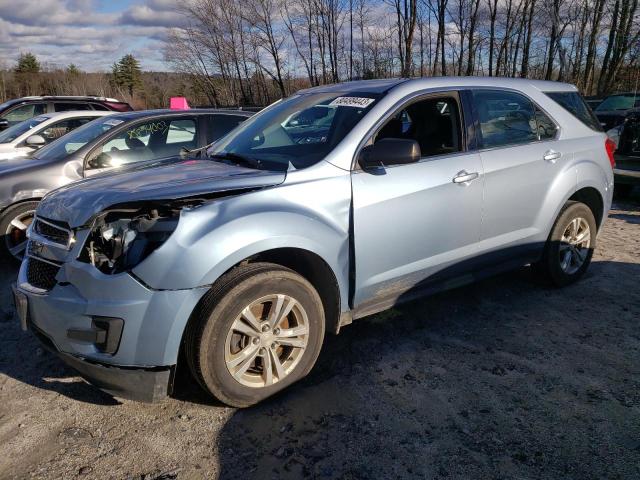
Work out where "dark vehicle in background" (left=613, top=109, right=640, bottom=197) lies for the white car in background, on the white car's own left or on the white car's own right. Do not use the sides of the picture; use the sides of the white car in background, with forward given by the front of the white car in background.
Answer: on the white car's own left

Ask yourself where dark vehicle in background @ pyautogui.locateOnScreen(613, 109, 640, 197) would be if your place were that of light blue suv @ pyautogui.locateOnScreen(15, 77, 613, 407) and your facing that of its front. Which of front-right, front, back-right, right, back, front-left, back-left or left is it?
back

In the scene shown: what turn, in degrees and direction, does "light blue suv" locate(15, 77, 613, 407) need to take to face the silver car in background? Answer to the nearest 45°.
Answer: approximately 90° to its right

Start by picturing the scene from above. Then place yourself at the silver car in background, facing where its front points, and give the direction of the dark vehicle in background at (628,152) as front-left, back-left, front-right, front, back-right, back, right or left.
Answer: back-left

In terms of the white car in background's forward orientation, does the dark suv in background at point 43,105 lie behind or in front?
behind

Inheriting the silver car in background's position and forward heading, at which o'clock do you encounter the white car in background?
The white car in background is roughly at 4 o'clock from the silver car in background.

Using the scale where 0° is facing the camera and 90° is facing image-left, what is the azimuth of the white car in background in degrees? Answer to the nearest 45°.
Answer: approximately 45°

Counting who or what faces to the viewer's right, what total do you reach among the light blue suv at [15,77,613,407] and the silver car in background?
0

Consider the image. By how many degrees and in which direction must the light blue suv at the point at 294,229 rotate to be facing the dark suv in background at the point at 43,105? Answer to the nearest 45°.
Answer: approximately 90° to its right
